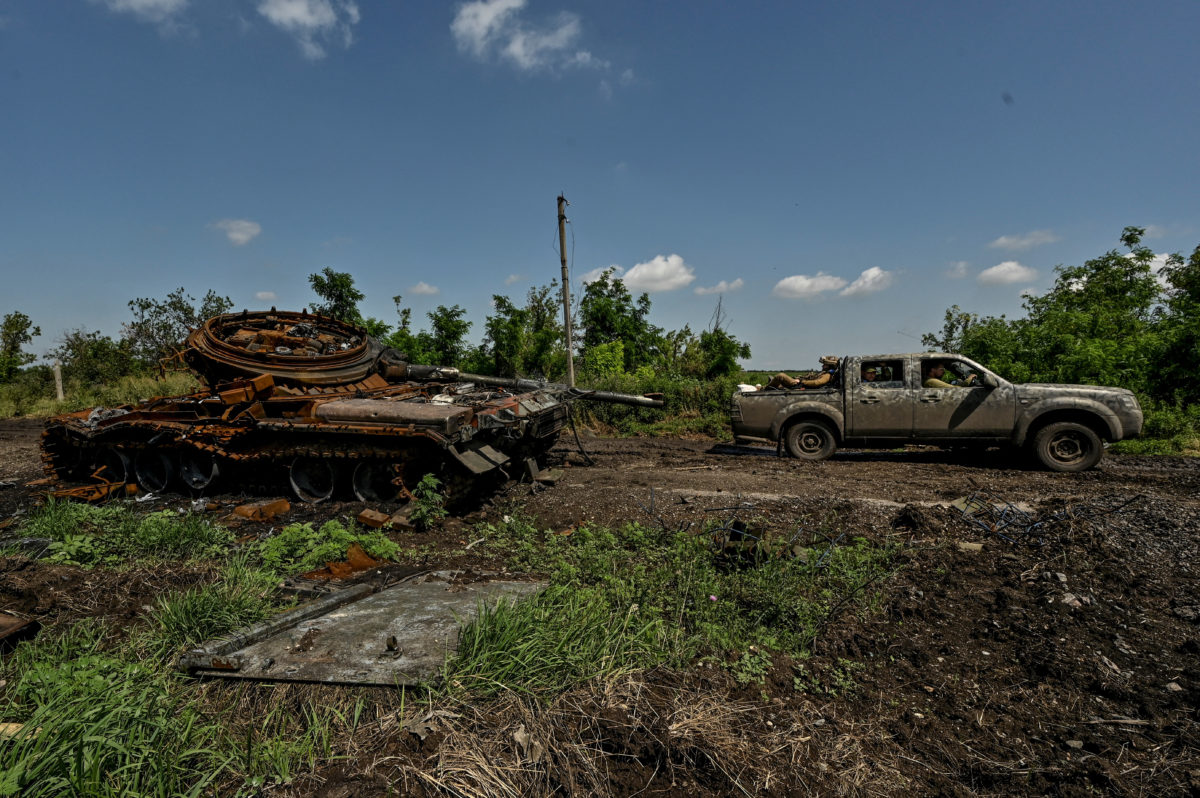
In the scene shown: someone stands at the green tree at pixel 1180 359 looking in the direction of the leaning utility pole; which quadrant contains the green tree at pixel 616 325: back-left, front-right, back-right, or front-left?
front-right

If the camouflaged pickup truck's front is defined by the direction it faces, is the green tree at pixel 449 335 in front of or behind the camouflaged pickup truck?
behind

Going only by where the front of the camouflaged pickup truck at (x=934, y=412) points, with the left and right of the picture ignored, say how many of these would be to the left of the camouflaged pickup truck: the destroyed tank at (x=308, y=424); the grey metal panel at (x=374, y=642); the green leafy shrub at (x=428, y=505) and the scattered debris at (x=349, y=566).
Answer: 0

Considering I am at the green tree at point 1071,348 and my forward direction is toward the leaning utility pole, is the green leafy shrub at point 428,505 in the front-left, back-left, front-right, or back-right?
front-left

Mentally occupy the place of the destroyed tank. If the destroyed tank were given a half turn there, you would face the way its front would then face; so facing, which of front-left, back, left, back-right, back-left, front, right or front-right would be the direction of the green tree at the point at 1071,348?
back-right

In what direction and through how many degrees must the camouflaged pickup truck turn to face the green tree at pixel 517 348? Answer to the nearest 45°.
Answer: approximately 135° to its left

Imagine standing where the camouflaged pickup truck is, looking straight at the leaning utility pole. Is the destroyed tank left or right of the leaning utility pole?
left

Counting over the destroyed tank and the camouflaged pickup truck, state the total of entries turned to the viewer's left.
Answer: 0

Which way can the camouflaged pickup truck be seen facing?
to the viewer's right

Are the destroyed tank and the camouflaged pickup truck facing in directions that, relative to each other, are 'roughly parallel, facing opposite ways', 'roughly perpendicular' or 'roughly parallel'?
roughly parallel

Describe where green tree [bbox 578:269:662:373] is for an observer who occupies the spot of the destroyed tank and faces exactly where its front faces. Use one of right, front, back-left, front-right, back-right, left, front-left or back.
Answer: left

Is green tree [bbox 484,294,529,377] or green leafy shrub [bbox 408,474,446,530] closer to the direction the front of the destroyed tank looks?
the green leafy shrub

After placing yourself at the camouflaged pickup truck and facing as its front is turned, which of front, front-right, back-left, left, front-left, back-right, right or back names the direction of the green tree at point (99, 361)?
back

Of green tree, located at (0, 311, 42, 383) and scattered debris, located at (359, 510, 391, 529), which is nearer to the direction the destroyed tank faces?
the scattered debris

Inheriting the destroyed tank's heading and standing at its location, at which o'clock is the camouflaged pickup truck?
The camouflaged pickup truck is roughly at 11 o'clock from the destroyed tank.

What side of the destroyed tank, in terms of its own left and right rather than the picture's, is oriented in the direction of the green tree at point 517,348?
left

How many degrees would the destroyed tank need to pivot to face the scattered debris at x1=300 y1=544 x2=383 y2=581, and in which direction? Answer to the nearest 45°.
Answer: approximately 45° to its right

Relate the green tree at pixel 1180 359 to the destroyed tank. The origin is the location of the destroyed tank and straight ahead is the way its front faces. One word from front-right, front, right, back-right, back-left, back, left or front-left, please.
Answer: front-left

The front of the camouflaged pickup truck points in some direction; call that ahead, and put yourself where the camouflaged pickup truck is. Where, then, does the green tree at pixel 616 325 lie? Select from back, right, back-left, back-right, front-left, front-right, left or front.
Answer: back-left

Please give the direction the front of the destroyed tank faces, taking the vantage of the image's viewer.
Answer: facing the viewer and to the right of the viewer

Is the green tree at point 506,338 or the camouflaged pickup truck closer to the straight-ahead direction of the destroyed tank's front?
the camouflaged pickup truck

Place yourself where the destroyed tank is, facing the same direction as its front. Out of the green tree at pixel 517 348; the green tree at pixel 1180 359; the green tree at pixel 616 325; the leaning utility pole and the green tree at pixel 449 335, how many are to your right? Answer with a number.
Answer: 0
